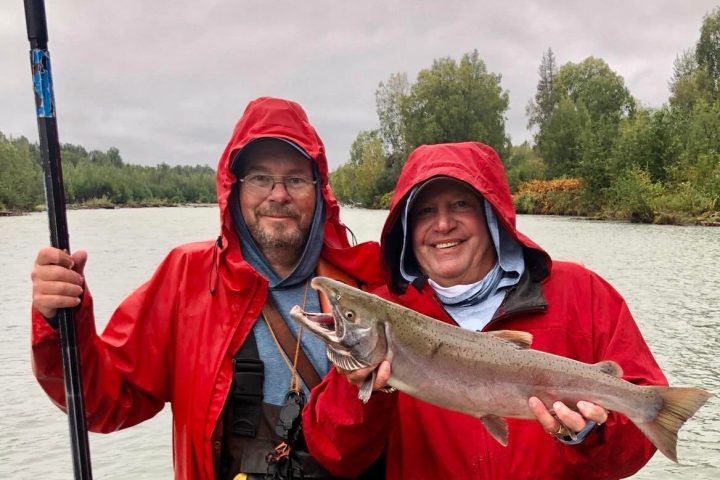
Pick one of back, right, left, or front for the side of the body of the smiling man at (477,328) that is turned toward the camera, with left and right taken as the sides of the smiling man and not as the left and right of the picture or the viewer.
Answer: front

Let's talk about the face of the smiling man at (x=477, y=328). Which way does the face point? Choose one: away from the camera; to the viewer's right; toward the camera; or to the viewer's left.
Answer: toward the camera

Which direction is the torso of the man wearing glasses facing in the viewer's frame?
toward the camera

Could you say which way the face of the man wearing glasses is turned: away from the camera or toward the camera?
toward the camera

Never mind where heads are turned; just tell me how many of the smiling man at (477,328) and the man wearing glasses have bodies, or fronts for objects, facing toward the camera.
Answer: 2

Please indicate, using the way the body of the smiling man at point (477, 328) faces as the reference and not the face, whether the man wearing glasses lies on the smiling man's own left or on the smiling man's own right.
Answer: on the smiling man's own right

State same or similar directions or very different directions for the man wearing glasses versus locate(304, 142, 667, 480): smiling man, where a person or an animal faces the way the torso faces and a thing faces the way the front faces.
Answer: same or similar directions

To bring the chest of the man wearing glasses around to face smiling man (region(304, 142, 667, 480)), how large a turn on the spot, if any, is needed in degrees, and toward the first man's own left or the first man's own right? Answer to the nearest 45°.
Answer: approximately 45° to the first man's own left
